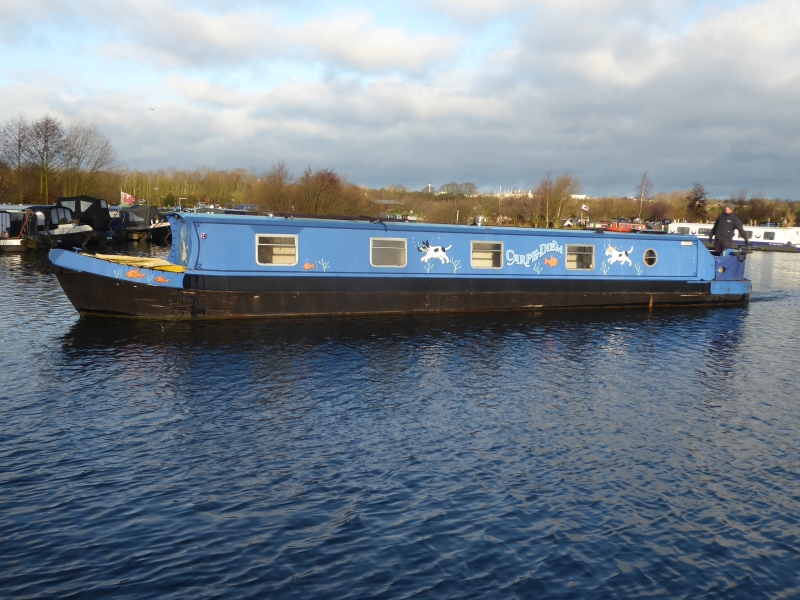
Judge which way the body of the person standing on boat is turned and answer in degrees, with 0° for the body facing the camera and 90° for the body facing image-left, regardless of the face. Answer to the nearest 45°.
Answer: approximately 45°

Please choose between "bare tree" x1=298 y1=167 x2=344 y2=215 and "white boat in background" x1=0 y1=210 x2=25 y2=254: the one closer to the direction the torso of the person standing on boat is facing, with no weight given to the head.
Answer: the white boat in background

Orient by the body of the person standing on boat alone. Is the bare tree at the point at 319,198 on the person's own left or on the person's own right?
on the person's own right

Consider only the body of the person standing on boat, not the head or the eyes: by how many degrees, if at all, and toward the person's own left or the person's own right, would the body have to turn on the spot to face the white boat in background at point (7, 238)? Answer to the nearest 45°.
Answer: approximately 45° to the person's own right

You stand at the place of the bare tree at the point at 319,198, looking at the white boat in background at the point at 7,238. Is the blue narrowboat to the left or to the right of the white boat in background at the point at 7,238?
left
